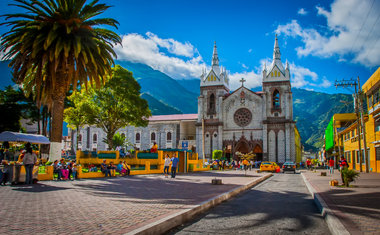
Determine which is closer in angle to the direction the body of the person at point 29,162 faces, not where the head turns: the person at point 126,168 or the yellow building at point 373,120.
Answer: the person
